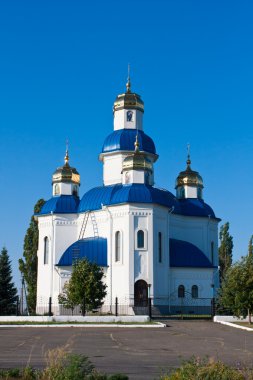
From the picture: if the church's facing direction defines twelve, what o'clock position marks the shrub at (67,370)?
The shrub is roughly at 12 o'clock from the church.

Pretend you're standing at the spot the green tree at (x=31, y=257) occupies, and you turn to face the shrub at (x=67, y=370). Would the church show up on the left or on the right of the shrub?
left

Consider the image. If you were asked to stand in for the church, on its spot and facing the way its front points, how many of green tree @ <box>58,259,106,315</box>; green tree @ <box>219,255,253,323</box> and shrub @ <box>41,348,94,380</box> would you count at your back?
0

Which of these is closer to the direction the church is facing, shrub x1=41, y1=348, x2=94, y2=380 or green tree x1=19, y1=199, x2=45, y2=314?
the shrub

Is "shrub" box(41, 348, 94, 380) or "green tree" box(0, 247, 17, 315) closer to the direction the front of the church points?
the shrub

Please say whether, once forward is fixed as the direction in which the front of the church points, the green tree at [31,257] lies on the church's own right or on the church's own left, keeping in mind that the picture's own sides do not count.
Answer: on the church's own right

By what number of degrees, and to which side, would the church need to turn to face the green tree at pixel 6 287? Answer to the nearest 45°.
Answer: approximately 135° to its right

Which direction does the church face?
toward the camera

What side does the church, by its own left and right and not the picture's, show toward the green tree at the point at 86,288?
front
